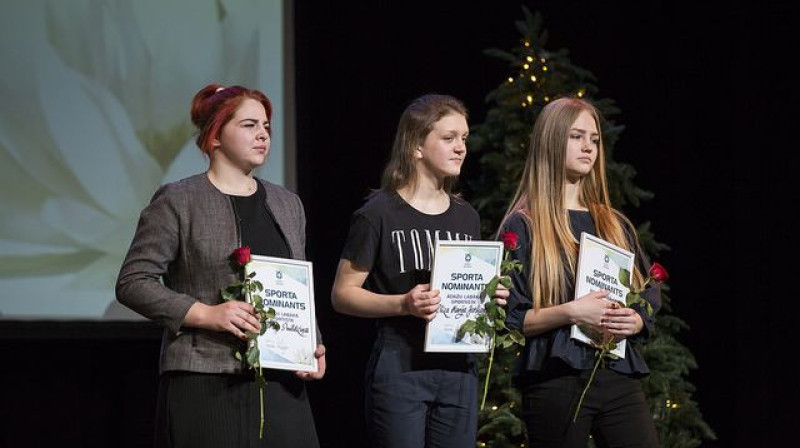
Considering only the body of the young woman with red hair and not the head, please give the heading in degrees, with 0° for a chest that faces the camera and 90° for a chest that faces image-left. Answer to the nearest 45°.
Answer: approximately 315°

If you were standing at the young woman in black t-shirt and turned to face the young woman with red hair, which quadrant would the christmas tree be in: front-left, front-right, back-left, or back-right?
back-right

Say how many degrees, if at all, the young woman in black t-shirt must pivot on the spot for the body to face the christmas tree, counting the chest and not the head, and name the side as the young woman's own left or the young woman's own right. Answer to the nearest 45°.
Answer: approximately 135° to the young woman's own left

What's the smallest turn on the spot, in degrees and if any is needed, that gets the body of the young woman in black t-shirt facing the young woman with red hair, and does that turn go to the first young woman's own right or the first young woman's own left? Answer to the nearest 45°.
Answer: approximately 90° to the first young woman's own right

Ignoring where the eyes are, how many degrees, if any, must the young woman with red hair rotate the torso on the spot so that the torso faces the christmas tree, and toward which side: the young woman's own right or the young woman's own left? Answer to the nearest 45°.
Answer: approximately 90° to the young woman's own left

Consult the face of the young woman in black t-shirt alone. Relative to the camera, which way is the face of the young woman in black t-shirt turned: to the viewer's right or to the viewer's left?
to the viewer's right

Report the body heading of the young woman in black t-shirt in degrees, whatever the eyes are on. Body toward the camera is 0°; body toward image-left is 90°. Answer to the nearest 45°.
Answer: approximately 315°

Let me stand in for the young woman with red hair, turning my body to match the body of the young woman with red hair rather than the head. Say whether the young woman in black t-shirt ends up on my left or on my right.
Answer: on my left

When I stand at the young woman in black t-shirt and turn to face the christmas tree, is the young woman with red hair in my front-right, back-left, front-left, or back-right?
back-left

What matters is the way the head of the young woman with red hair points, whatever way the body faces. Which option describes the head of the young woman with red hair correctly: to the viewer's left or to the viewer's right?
to the viewer's right
